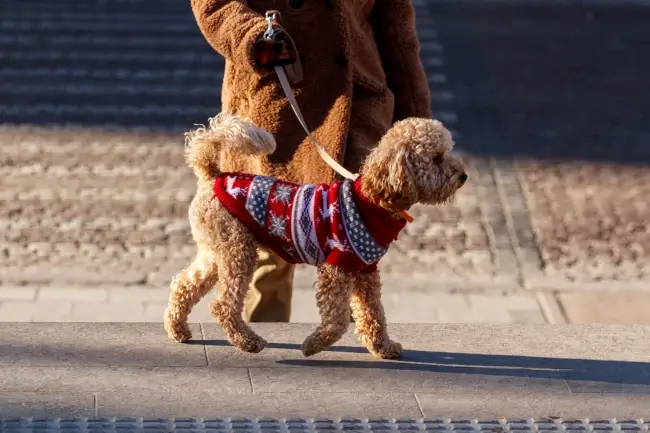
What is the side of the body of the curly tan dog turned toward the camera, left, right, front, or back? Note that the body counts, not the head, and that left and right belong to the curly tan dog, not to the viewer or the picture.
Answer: right

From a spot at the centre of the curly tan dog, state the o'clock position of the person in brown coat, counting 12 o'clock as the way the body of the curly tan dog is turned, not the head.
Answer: The person in brown coat is roughly at 9 o'clock from the curly tan dog.
